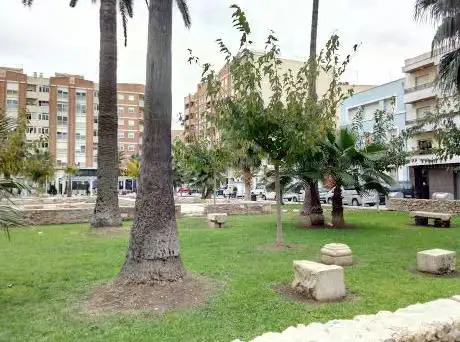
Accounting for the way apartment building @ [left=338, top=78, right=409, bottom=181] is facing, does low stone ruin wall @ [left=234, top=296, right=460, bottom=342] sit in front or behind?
in front

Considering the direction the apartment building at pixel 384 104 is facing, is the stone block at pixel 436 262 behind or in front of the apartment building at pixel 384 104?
in front

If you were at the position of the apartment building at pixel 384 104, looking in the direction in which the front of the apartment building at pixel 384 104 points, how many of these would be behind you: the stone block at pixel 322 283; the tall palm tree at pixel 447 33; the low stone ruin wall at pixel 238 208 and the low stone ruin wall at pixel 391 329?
0

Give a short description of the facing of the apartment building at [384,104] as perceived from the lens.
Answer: facing the viewer and to the left of the viewer

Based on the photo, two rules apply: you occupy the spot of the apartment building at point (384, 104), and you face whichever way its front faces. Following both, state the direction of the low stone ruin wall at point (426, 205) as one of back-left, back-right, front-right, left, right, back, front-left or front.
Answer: front-left

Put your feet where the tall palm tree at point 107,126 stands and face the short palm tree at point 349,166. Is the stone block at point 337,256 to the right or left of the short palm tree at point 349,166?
right

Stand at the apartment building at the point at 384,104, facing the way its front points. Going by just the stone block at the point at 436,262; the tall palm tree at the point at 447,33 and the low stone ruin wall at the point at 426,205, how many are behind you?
0

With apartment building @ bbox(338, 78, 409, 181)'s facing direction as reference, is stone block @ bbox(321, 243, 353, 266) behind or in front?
in front
